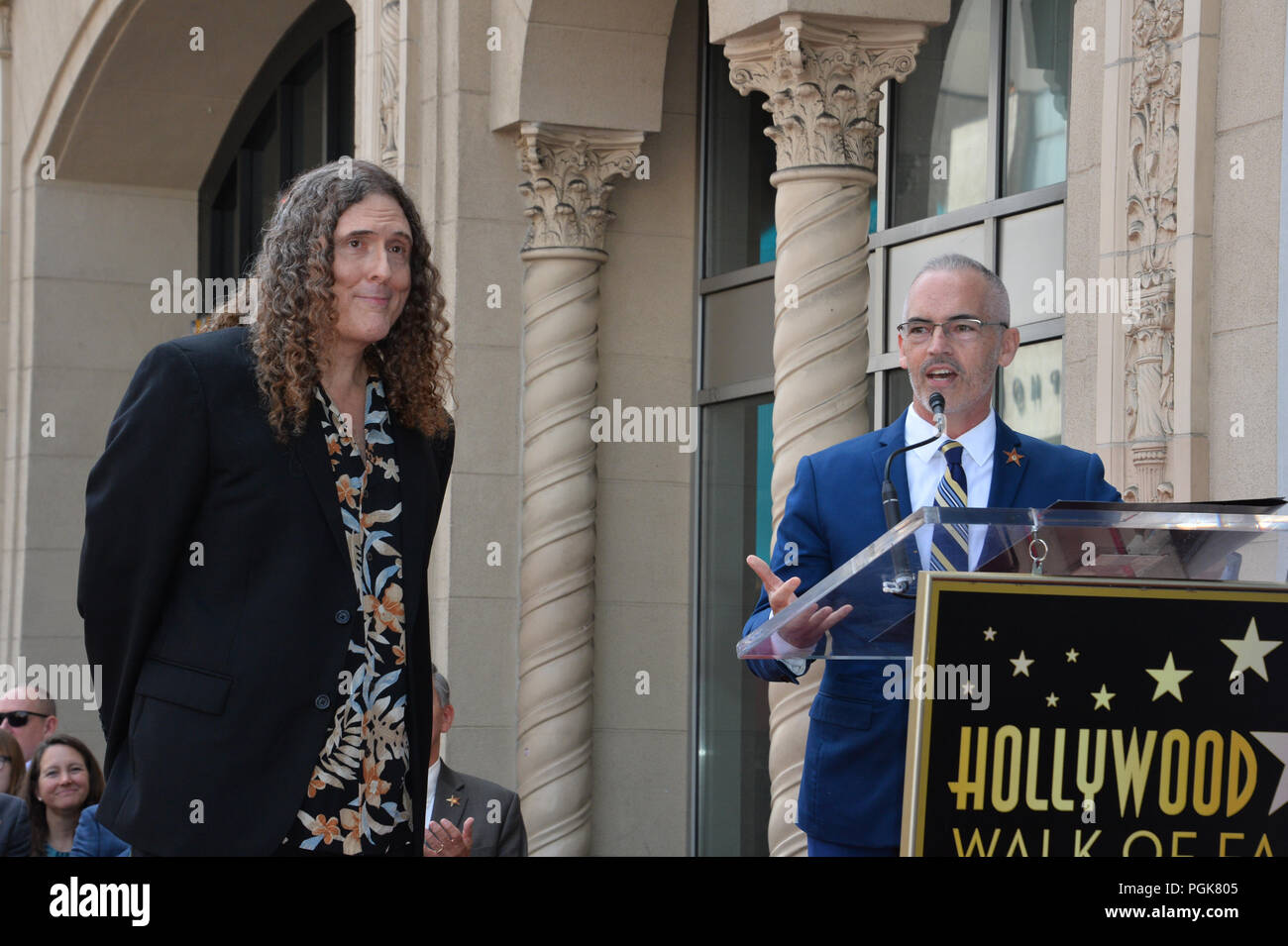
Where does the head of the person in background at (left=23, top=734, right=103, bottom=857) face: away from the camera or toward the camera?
toward the camera

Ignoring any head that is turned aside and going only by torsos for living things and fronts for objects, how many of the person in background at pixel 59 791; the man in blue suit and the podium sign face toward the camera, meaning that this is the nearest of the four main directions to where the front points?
3

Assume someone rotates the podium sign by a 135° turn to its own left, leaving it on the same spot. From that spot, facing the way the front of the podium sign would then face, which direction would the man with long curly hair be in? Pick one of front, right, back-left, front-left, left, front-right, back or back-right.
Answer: back-left

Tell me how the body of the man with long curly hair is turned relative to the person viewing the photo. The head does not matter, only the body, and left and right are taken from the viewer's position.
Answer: facing the viewer and to the right of the viewer

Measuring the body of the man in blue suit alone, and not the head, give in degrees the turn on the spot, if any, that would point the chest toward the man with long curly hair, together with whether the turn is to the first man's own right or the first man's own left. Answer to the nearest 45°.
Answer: approximately 45° to the first man's own right

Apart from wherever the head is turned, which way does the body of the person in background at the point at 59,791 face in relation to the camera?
toward the camera

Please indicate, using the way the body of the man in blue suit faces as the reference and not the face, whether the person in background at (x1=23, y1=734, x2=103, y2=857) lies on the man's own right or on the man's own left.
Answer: on the man's own right

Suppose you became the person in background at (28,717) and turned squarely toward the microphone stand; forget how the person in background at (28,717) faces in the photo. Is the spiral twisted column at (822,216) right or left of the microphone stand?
left

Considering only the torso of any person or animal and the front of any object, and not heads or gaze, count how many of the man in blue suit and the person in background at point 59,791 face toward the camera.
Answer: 2

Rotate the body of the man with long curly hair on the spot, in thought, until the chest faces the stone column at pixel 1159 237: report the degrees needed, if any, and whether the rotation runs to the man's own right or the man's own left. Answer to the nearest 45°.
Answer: approximately 90° to the man's own left

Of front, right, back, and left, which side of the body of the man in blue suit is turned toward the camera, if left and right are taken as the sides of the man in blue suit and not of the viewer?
front
